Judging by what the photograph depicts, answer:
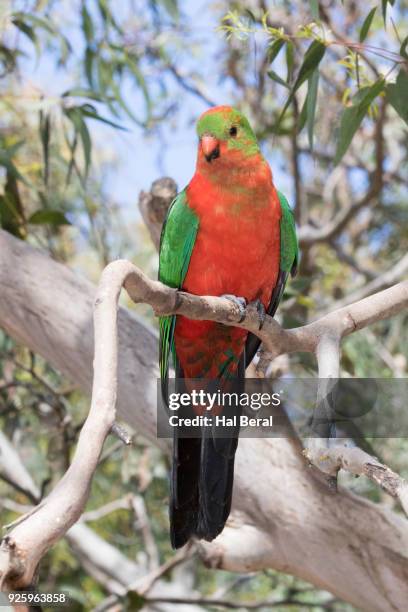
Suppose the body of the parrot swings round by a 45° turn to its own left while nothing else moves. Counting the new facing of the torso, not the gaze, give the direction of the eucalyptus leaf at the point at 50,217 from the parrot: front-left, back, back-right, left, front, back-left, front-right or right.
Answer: back

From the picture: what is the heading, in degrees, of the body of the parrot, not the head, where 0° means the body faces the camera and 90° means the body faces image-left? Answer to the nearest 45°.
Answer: approximately 0°

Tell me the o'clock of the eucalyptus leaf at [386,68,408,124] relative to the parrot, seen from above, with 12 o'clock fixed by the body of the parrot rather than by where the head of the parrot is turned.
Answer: The eucalyptus leaf is roughly at 10 o'clock from the parrot.

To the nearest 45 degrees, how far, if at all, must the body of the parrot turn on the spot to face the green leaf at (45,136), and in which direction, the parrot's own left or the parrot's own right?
approximately 135° to the parrot's own right
